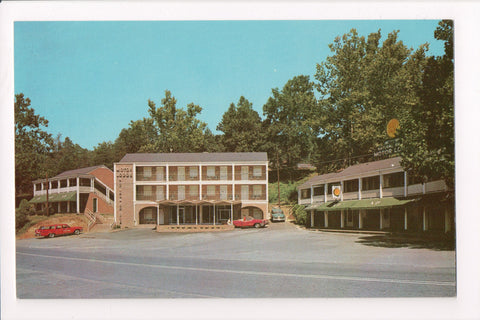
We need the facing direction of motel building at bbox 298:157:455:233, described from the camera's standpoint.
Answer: facing the viewer and to the left of the viewer

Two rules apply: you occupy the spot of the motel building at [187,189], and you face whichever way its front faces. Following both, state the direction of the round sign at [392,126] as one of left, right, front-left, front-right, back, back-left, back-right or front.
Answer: left

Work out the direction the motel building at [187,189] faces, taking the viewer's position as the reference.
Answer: facing the viewer

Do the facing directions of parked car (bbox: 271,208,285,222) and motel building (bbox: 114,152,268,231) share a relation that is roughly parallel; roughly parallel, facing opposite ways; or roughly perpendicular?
roughly parallel

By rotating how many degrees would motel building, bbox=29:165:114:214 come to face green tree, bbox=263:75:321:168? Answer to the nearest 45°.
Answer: approximately 135° to its left

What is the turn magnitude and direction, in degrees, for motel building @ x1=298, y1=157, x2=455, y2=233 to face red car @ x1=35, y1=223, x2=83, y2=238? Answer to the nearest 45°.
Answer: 0° — it already faces it

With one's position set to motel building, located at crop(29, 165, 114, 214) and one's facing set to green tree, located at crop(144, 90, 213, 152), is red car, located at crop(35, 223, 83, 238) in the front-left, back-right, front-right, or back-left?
back-right

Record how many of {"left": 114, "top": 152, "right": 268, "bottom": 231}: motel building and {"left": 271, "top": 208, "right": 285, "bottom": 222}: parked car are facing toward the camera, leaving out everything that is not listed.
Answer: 2

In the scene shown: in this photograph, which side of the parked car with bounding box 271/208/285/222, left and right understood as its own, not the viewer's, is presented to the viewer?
front
